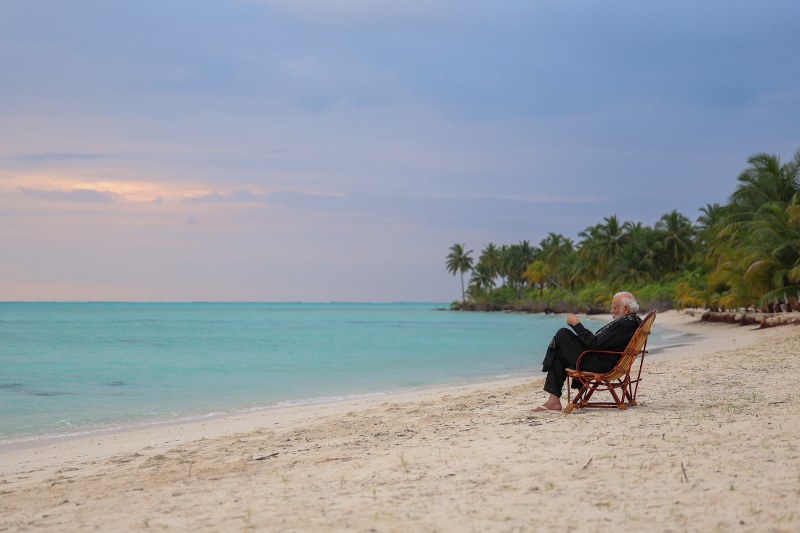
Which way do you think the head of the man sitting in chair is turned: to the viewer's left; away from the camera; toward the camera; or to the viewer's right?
to the viewer's left

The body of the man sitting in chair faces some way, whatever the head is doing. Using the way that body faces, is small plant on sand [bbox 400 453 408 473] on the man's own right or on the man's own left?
on the man's own left

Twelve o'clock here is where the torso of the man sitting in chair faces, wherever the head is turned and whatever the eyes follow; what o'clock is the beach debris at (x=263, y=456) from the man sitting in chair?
The beach debris is roughly at 11 o'clock from the man sitting in chair.

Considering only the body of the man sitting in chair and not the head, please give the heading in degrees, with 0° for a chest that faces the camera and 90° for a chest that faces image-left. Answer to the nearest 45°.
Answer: approximately 90°
